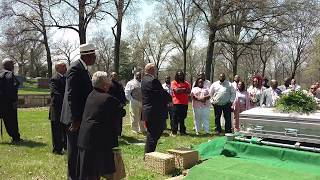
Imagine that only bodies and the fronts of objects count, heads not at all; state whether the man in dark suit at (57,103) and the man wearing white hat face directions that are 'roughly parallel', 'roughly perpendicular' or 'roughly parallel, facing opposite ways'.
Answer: roughly parallel

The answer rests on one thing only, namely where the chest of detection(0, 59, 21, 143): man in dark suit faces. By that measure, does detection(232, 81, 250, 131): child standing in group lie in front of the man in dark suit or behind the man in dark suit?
in front

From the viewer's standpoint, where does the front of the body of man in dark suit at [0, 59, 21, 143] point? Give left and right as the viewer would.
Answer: facing to the right of the viewer

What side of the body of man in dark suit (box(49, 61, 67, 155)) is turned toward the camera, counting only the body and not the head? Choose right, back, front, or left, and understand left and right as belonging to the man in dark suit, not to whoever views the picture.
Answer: right

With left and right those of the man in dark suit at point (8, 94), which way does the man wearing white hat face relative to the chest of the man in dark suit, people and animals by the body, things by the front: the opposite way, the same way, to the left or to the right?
the same way

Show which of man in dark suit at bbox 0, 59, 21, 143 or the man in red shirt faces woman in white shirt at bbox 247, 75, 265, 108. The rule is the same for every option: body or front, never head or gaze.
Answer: the man in dark suit

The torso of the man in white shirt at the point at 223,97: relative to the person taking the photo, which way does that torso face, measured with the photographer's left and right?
facing the viewer

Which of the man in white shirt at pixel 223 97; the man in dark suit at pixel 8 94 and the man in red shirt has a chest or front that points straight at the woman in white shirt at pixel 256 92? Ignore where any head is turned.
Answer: the man in dark suit

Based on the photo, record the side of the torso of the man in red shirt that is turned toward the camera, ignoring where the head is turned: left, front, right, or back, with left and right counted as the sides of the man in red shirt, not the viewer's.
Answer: front

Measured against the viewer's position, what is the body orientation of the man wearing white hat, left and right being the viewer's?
facing to the right of the viewer
